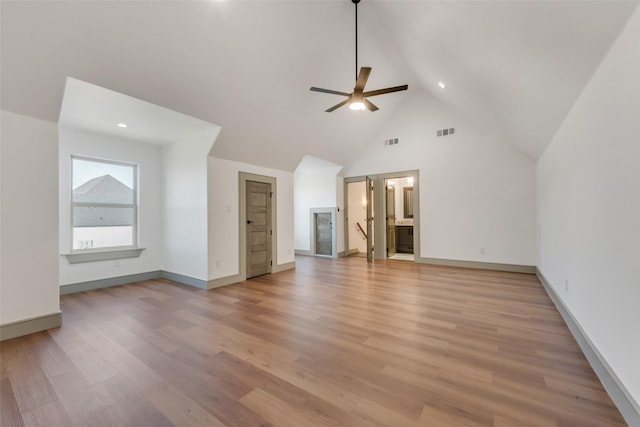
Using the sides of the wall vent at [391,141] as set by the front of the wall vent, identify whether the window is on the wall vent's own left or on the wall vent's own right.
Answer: on the wall vent's own right

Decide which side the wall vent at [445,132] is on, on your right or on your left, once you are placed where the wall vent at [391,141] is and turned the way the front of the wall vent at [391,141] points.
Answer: on your left

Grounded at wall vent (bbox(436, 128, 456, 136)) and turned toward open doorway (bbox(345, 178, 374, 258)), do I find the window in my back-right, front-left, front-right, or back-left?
front-left

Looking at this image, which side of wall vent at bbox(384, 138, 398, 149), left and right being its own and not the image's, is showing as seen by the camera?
front
